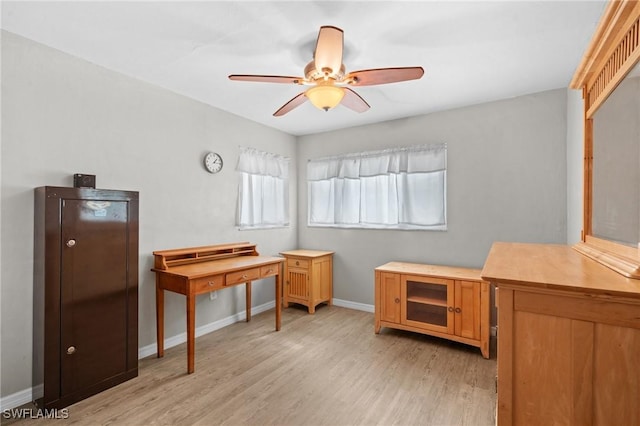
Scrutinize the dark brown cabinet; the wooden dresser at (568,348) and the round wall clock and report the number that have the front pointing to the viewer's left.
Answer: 1

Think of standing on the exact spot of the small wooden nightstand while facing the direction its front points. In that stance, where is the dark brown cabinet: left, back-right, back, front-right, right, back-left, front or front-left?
front

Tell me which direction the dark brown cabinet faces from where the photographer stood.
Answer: facing the viewer and to the right of the viewer

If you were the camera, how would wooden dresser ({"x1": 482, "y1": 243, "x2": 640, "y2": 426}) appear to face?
facing to the left of the viewer

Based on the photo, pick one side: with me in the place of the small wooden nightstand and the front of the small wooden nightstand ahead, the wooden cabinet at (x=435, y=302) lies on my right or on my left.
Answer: on my left

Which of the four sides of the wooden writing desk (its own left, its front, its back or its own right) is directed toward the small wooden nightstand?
left

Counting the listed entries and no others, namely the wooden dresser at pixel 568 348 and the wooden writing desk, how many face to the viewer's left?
1

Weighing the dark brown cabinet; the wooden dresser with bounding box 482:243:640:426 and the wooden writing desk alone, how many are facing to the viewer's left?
1

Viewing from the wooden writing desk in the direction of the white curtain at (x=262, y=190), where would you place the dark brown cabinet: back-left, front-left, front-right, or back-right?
back-left

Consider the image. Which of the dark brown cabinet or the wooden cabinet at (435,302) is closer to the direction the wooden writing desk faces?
the wooden cabinet

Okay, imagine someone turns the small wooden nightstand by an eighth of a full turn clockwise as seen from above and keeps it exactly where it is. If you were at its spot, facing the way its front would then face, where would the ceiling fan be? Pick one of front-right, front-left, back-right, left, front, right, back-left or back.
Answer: left

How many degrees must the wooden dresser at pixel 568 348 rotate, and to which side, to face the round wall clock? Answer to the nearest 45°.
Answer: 0° — it already faces it

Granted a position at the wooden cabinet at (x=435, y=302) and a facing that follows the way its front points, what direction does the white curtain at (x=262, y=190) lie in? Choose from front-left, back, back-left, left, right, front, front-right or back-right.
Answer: front-right

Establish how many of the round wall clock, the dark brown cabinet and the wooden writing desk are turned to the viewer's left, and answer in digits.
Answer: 0

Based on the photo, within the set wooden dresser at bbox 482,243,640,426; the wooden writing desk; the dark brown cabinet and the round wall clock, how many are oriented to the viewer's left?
1

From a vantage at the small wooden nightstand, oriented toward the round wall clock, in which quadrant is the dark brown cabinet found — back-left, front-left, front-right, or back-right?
front-left

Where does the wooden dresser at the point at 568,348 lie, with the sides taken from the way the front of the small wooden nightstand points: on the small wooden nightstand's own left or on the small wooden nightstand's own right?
on the small wooden nightstand's own left
